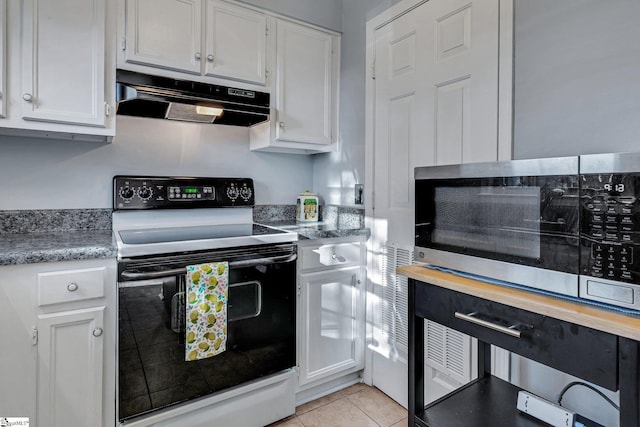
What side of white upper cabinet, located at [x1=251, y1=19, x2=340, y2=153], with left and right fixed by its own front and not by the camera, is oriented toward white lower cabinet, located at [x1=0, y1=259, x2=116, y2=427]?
right

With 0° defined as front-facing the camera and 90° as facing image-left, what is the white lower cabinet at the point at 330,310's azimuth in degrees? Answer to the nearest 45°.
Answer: approximately 315°

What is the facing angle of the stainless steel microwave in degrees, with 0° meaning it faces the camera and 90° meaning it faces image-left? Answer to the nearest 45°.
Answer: approximately 45°

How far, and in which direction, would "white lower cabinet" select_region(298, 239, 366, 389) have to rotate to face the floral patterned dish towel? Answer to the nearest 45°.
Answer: approximately 90° to its right

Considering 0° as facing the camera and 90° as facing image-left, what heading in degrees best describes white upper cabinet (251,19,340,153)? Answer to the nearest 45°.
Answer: approximately 315°

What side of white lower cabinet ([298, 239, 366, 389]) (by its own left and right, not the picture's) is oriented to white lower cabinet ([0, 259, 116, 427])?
right
